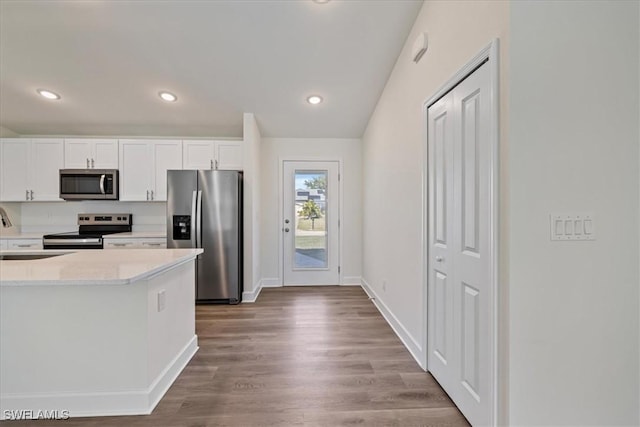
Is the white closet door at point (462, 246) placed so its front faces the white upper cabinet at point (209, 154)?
no

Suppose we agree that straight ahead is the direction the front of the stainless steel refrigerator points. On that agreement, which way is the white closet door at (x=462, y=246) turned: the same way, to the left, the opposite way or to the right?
to the right

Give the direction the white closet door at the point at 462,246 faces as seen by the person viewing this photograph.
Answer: facing the viewer and to the left of the viewer

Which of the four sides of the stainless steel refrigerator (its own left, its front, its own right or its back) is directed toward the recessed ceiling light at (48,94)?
right

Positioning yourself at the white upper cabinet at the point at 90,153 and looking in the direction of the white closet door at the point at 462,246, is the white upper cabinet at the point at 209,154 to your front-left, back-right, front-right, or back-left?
front-left

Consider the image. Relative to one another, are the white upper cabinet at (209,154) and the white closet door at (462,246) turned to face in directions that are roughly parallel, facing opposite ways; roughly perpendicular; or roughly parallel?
roughly perpendicular

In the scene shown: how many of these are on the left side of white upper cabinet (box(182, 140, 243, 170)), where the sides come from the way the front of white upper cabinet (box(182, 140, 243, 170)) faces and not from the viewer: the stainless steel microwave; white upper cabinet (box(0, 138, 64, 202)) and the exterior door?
1

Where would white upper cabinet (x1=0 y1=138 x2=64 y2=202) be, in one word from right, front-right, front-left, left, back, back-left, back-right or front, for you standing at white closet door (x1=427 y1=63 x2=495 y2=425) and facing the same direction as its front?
front-right

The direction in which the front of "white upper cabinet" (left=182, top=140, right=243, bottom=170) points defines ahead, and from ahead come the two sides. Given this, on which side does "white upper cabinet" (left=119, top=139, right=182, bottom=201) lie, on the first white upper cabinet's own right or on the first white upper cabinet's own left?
on the first white upper cabinet's own right

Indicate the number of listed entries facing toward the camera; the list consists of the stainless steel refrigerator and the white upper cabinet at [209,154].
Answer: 2

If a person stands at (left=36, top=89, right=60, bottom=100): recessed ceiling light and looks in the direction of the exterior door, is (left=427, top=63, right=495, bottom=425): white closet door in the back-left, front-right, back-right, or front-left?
front-right

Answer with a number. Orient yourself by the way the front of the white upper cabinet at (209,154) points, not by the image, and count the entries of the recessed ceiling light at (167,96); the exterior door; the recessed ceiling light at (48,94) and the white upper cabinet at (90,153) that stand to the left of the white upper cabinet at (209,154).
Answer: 1

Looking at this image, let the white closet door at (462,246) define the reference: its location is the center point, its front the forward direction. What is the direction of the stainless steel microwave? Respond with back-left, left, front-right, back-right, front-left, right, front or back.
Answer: front-right

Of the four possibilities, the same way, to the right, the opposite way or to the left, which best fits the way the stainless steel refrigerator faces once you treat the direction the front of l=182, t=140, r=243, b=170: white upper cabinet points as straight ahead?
the same way

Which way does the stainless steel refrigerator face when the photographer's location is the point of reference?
facing the viewer

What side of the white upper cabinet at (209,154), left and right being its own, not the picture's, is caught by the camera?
front

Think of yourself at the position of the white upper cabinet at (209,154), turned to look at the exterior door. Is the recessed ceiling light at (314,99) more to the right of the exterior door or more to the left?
right

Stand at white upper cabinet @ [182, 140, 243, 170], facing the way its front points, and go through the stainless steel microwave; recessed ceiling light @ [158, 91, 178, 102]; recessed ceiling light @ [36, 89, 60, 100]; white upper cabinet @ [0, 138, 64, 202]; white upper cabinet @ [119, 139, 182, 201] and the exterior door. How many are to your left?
1

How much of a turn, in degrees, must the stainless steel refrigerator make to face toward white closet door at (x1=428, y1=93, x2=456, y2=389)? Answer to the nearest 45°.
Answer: approximately 45° to its left

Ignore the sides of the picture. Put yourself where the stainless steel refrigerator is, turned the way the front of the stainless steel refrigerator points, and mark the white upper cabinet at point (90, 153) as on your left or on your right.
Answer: on your right
